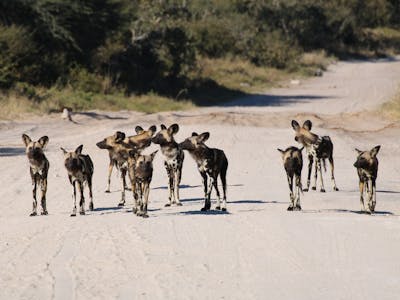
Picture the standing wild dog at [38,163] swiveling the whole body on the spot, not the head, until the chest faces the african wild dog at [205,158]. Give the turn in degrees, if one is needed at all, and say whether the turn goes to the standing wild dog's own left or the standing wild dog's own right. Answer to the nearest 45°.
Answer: approximately 90° to the standing wild dog's own left

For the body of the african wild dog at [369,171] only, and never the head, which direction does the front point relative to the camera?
toward the camera

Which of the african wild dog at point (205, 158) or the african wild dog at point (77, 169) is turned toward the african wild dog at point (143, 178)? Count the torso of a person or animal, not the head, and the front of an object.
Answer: the african wild dog at point (205, 158)

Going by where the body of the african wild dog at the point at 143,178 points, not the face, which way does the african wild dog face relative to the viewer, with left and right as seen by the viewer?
facing the viewer

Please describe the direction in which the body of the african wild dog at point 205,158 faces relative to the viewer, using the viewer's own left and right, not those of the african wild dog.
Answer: facing the viewer and to the left of the viewer
